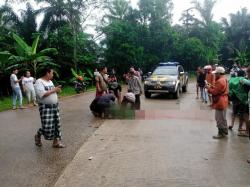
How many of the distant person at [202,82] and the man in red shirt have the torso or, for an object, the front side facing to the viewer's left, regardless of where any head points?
1

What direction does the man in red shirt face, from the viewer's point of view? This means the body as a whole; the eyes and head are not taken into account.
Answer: to the viewer's left

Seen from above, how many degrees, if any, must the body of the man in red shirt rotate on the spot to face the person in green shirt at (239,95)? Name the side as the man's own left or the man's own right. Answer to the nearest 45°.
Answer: approximately 135° to the man's own right
